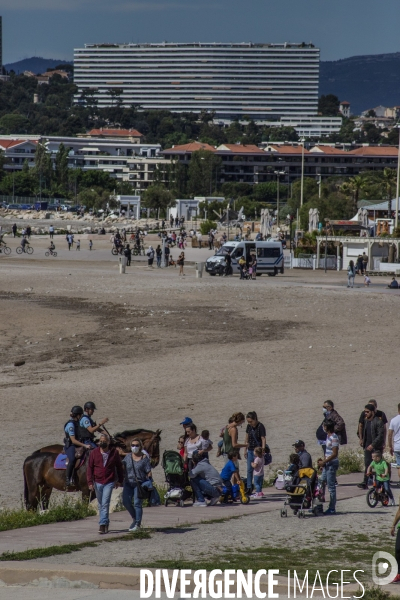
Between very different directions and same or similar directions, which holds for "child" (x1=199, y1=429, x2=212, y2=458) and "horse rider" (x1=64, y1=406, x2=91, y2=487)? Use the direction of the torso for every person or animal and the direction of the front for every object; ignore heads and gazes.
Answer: very different directions

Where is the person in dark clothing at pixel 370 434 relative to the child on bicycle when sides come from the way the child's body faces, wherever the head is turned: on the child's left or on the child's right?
on the child's right

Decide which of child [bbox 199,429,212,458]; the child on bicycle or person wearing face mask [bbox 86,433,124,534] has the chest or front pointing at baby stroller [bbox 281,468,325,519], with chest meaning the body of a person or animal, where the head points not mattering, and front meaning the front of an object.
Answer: the child on bicycle

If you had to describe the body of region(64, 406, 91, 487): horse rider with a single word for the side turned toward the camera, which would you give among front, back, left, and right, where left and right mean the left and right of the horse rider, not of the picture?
right

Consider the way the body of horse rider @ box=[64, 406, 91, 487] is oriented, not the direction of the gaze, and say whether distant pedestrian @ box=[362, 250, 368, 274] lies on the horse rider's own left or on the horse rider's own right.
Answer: on the horse rider's own left

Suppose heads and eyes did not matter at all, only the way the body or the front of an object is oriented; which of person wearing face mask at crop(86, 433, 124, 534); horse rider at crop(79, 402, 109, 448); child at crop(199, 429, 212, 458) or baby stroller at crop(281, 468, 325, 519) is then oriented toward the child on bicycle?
the horse rider

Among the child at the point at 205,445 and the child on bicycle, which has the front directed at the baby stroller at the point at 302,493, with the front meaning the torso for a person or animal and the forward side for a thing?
the child on bicycle

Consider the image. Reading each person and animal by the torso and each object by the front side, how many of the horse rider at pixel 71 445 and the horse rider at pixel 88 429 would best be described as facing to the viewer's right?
2

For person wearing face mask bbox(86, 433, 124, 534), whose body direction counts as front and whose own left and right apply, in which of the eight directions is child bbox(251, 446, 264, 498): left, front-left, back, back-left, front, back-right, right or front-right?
back-left

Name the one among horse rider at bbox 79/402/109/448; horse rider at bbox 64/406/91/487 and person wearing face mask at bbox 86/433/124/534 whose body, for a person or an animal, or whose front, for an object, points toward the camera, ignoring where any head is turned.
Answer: the person wearing face mask

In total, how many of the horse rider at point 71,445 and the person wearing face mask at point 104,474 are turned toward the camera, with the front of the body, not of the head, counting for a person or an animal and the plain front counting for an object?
1

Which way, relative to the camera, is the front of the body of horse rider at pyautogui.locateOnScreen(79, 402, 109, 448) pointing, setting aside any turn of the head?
to the viewer's right

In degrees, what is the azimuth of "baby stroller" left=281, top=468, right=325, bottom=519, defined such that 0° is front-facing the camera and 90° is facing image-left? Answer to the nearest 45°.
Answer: approximately 45°
